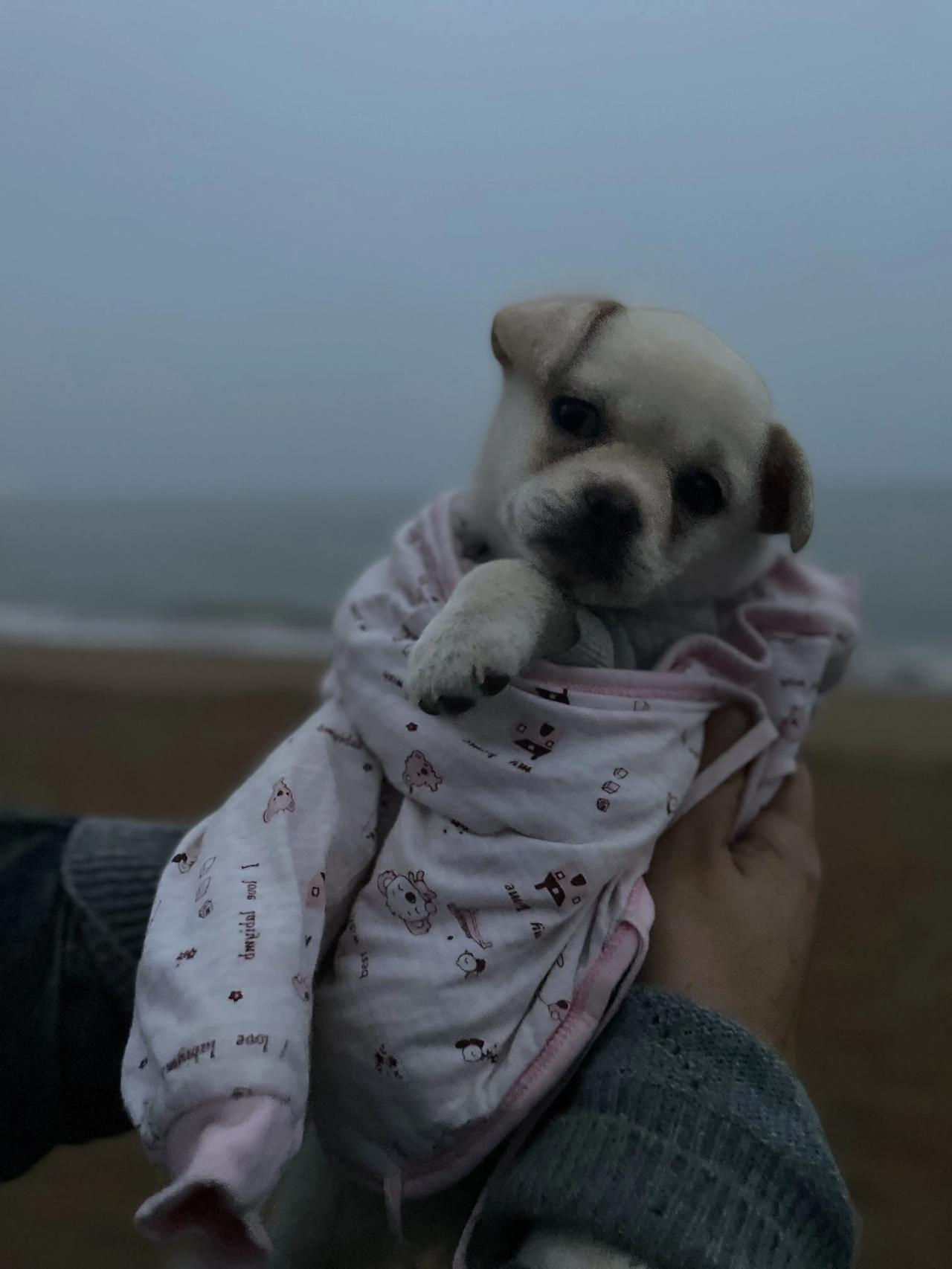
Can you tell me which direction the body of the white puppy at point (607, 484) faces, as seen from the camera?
toward the camera
